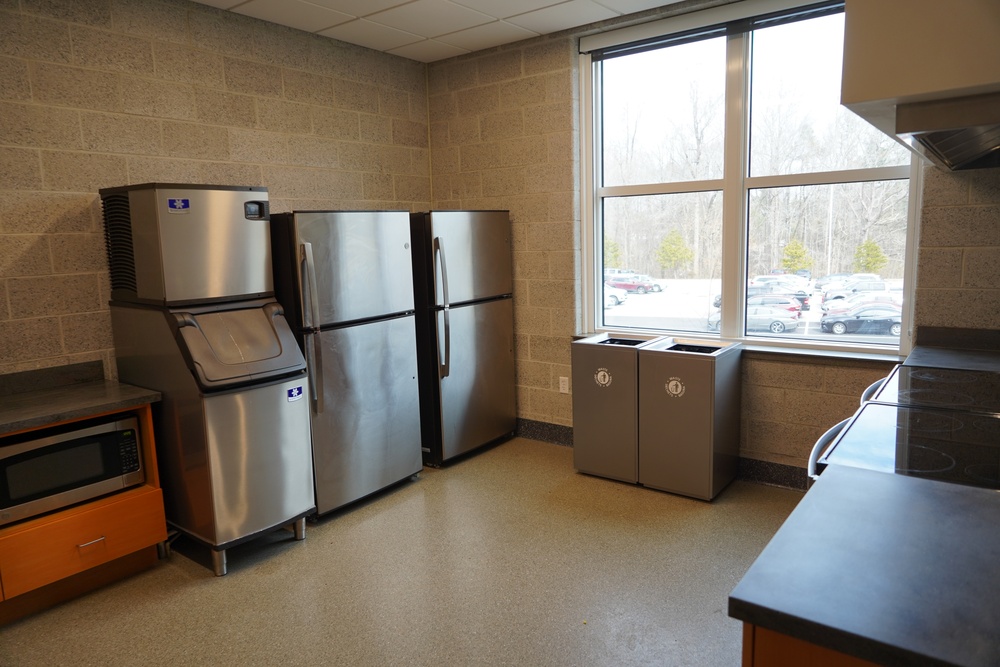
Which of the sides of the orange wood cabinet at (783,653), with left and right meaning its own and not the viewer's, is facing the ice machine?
front

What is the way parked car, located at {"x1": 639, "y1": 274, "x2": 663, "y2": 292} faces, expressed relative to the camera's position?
facing to the right of the viewer

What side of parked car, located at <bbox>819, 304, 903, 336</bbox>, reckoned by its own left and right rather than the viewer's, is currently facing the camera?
left

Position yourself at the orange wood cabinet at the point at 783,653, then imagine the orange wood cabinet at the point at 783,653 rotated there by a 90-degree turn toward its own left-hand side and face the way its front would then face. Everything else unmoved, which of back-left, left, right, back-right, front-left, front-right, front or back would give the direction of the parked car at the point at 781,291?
back

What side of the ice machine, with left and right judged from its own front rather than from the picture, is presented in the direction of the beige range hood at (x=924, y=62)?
front

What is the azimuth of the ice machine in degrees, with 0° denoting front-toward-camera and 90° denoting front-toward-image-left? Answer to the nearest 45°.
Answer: approximately 315°

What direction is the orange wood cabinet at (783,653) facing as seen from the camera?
to the viewer's left

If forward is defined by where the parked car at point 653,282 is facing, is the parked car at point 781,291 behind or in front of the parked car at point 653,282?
in front

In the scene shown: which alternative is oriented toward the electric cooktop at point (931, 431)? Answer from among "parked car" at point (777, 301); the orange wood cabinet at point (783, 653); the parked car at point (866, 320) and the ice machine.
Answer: the ice machine

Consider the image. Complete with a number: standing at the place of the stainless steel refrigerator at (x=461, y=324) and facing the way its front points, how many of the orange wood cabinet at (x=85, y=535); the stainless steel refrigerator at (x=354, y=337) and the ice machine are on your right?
3
